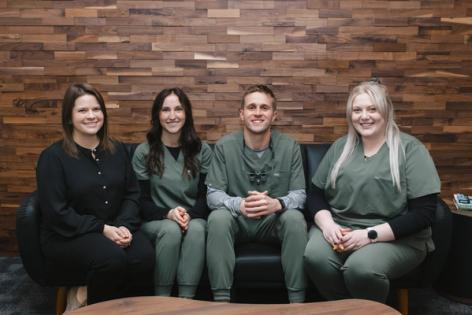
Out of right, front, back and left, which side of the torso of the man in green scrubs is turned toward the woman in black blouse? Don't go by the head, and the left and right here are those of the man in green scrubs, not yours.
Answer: right

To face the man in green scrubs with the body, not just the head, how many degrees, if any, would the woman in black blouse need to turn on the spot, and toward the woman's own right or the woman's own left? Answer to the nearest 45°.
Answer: approximately 45° to the woman's own left

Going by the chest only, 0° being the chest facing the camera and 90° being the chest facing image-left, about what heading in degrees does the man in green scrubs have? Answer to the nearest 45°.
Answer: approximately 0°

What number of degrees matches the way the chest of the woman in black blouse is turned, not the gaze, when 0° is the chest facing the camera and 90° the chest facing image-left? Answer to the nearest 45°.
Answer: approximately 315°

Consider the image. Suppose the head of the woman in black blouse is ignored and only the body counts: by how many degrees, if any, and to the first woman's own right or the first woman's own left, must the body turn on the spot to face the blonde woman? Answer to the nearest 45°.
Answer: approximately 45° to the first woman's own left

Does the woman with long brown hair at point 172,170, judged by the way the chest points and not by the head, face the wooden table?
yes

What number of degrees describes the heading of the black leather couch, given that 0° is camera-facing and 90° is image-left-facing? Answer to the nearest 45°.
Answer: approximately 0°
